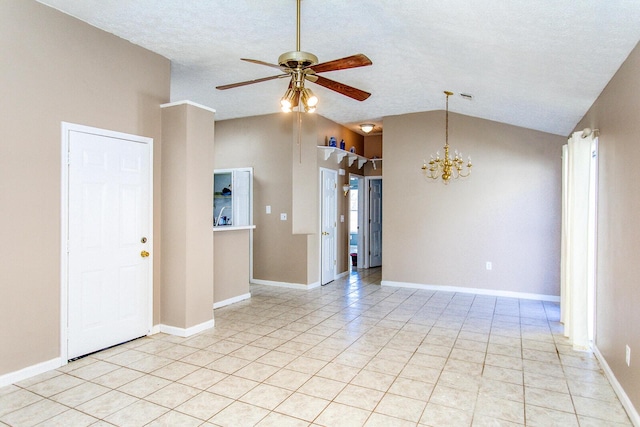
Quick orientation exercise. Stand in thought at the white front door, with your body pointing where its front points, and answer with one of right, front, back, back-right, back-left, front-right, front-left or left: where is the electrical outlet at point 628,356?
front

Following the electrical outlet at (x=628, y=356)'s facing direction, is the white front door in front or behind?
in front

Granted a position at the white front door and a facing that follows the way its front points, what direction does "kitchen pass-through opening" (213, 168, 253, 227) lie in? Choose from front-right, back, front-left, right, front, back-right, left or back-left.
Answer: left

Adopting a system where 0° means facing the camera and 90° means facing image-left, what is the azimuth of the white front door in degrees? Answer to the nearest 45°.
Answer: approximately 315°

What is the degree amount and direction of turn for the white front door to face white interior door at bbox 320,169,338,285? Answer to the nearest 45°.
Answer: approximately 90° to its left

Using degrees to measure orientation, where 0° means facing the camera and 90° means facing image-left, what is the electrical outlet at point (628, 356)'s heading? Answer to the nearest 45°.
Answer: approximately 90°

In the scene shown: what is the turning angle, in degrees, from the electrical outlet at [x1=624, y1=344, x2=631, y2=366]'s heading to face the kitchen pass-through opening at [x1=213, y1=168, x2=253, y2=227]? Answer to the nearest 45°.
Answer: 0° — it already faces it

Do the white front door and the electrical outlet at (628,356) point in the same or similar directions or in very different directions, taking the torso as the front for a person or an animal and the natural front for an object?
very different directions

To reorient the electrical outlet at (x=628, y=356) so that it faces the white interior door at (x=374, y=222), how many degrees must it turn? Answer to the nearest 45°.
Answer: approximately 45° to its right

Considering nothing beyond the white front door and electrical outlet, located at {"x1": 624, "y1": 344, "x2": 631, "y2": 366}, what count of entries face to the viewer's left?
1

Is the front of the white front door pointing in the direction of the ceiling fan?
yes

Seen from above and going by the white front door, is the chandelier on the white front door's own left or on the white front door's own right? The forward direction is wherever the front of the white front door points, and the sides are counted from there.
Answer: on the white front door's own left

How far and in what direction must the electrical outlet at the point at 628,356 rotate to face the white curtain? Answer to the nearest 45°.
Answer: approximately 90° to its right

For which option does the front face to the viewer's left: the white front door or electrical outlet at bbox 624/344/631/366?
the electrical outlet
